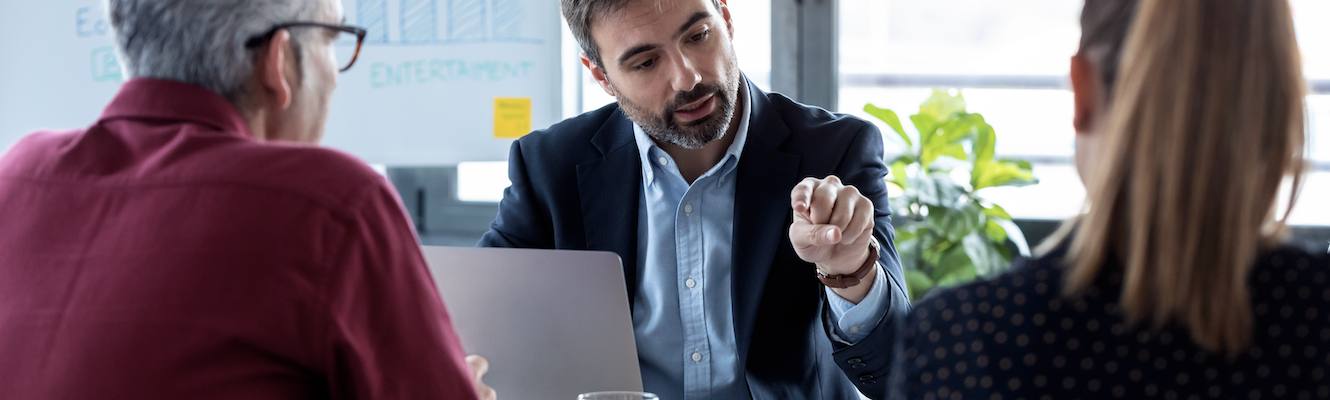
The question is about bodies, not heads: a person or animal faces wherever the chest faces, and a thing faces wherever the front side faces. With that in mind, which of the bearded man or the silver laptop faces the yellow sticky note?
the silver laptop

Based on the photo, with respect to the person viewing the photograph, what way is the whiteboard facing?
facing the viewer

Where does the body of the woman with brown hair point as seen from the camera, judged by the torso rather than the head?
away from the camera

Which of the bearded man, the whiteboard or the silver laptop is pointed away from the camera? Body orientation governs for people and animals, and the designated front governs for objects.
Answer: the silver laptop

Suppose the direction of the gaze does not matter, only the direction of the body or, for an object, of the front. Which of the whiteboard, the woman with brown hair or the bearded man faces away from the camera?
the woman with brown hair

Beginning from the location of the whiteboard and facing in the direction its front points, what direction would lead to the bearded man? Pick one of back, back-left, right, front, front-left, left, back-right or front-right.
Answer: front

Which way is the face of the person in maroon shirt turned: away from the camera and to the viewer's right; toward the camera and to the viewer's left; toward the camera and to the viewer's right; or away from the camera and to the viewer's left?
away from the camera and to the viewer's right

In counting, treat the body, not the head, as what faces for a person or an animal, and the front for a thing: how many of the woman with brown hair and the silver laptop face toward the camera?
0

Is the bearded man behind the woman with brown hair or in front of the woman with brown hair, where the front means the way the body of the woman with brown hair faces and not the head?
in front

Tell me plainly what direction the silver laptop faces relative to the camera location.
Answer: facing away from the viewer

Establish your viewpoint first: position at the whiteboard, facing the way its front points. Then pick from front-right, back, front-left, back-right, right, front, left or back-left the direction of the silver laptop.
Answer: front

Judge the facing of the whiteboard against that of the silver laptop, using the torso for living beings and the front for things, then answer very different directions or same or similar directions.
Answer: very different directions

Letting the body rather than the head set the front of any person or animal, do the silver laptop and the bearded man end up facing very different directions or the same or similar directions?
very different directions

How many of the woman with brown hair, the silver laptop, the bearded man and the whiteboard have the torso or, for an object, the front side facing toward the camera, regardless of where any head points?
2

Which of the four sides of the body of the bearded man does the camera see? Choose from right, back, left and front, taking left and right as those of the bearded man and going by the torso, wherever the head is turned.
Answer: front

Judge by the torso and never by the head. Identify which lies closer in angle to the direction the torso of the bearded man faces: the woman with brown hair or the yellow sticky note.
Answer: the woman with brown hair
